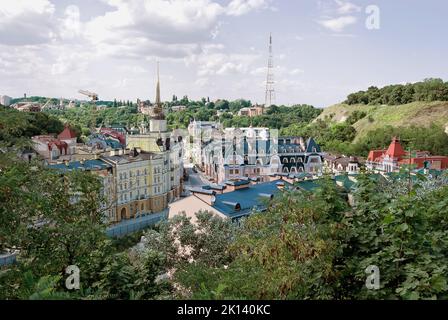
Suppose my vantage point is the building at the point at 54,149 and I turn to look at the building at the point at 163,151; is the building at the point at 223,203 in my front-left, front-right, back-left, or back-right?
front-right

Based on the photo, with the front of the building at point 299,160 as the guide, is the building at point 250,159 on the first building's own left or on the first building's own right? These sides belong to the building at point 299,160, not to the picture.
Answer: on the first building's own right

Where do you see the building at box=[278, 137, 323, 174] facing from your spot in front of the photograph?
facing the viewer

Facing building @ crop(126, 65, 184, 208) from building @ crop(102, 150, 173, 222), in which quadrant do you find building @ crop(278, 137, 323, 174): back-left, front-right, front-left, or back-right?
front-right

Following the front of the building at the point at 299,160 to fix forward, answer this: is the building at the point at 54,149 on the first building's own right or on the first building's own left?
on the first building's own right

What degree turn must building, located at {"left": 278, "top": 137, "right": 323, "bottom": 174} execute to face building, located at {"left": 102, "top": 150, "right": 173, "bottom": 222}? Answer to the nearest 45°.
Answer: approximately 45° to its right

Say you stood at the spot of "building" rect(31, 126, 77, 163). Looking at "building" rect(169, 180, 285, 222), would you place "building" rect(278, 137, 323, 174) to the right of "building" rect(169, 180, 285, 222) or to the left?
left

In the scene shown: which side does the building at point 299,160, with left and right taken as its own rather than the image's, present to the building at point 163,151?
right

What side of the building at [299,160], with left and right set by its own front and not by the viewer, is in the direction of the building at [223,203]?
front
